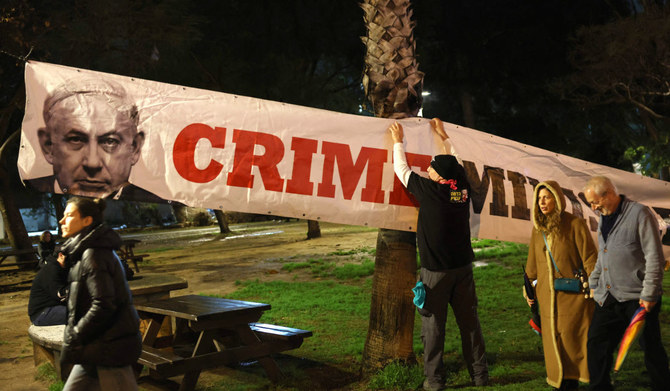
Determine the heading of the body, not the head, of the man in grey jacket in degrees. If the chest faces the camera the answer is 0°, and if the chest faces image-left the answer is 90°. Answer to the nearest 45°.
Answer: approximately 45°

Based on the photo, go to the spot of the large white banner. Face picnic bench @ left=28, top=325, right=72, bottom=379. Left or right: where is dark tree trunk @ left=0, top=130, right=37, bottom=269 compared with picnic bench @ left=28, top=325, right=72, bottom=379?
right

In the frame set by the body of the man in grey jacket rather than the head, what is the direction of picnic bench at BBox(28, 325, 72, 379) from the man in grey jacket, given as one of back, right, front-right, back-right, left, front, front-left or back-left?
front-right

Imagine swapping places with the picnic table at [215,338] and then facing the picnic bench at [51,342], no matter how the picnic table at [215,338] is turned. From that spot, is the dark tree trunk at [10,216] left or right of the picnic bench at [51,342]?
right

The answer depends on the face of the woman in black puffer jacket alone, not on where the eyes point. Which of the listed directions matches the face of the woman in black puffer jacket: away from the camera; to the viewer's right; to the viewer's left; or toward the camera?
to the viewer's left

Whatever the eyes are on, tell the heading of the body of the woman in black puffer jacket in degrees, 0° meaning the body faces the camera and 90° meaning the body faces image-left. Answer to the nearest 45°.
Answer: approximately 90°

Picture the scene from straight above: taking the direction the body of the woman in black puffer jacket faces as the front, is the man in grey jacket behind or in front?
behind

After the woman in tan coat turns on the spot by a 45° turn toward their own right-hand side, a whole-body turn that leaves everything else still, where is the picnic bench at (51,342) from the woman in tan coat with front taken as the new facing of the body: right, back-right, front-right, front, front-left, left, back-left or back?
front

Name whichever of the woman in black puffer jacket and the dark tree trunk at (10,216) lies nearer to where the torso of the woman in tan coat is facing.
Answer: the woman in black puffer jacket

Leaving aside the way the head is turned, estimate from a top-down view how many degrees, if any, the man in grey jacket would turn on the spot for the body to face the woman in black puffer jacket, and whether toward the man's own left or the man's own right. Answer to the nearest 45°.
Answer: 0° — they already face them

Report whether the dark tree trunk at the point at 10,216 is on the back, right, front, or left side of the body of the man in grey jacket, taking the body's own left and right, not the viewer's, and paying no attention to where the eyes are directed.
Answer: right
